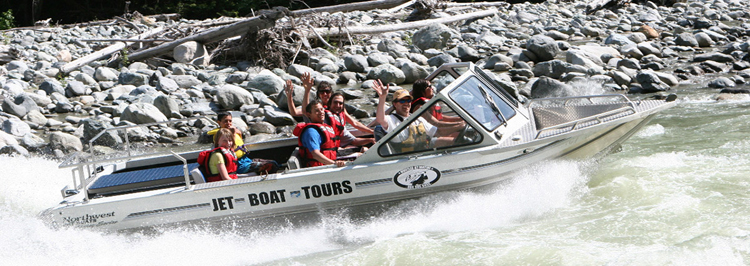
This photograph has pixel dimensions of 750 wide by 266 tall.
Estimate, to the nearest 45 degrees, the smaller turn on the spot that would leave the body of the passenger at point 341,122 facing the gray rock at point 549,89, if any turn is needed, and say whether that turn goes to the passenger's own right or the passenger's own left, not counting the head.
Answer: approximately 90° to the passenger's own left

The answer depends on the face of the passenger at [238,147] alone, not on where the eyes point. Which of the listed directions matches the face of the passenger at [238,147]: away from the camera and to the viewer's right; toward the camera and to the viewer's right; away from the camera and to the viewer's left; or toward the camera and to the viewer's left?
toward the camera and to the viewer's right

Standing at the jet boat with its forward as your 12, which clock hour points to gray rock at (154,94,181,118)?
The gray rock is roughly at 8 o'clock from the jet boat.

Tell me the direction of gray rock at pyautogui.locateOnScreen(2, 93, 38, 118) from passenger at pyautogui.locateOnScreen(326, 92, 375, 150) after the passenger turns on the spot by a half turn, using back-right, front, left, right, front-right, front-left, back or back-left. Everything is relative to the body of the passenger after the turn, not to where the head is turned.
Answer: front

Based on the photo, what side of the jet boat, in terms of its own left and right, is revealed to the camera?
right

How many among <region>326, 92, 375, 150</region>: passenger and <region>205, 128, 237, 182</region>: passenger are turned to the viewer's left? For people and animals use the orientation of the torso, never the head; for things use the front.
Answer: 0

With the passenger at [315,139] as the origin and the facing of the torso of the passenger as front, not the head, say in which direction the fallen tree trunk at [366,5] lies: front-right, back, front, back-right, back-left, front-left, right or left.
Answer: back-left

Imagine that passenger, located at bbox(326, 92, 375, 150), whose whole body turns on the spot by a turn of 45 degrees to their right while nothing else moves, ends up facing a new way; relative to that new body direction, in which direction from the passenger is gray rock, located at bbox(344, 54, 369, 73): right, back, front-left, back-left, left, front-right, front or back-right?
back

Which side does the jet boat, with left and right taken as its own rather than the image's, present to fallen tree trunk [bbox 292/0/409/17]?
left

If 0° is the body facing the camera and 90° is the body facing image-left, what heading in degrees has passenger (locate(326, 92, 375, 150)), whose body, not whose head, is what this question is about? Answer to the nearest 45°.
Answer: approximately 315°
